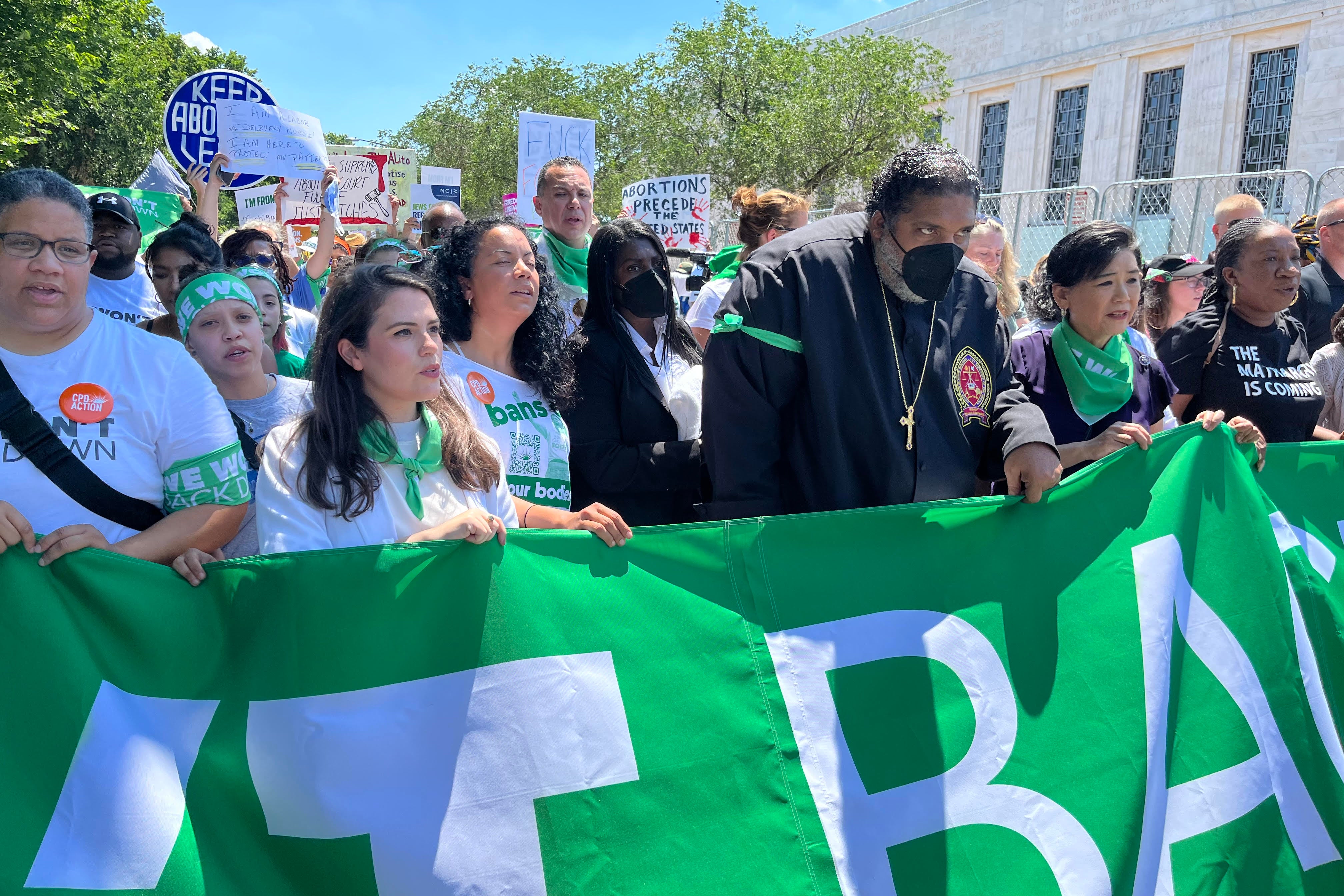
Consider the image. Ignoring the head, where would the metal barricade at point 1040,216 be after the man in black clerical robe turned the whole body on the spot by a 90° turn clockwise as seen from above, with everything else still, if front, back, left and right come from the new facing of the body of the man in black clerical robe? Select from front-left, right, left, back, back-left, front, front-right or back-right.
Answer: back-right

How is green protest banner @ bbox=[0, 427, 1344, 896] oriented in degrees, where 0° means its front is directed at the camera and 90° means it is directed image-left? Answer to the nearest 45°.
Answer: approximately 0°

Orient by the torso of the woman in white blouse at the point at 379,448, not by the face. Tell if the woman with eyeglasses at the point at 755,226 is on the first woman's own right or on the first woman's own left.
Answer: on the first woman's own left

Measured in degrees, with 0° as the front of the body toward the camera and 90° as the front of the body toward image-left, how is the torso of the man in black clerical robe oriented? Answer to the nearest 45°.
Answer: approximately 315°

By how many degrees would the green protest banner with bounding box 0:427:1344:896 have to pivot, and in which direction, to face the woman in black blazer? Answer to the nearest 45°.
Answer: approximately 180°

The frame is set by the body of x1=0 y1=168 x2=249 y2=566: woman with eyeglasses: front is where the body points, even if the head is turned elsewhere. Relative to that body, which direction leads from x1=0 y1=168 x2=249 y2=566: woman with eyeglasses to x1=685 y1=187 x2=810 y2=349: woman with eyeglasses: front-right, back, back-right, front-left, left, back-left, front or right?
back-left

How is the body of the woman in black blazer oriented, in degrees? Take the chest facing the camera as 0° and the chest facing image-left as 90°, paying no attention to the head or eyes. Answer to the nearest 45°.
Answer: approximately 315°

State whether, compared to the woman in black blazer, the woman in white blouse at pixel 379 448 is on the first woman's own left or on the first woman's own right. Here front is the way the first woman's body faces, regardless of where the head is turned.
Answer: on the first woman's own right

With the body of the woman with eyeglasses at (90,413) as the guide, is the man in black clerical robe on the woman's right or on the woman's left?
on the woman's left
